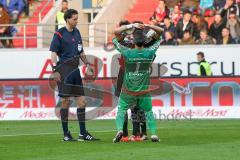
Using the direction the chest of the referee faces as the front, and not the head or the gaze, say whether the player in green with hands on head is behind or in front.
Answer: in front

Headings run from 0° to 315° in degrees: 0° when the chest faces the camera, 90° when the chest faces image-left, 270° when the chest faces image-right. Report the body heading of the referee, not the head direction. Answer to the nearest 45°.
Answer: approximately 315°
